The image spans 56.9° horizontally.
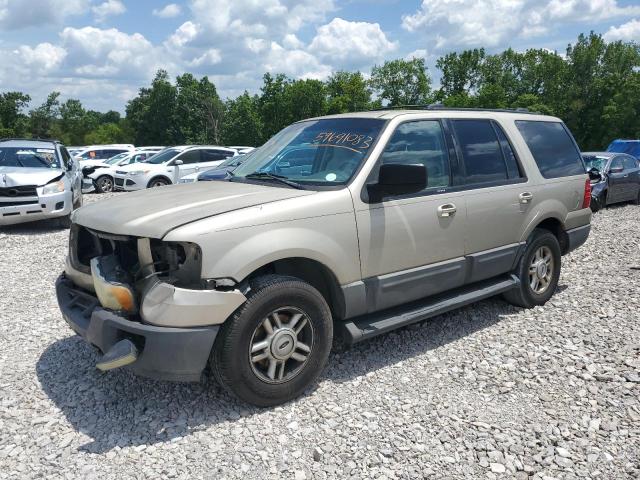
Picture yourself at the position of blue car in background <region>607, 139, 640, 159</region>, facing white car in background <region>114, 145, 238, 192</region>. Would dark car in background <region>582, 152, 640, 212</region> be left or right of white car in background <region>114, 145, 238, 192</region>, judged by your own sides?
left

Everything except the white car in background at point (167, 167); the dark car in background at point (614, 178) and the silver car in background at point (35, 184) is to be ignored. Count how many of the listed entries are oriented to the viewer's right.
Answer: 0

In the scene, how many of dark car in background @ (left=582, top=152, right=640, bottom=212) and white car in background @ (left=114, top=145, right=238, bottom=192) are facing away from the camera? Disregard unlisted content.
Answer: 0

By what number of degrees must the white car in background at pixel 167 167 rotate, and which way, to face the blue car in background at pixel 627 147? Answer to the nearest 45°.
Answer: approximately 135° to its left

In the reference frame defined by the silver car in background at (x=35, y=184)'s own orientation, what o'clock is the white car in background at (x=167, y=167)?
The white car in background is roughly at 7 o'clock from the silver car in background.

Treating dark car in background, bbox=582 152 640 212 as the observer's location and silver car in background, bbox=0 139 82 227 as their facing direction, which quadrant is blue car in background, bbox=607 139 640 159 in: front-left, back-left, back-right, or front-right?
back-right

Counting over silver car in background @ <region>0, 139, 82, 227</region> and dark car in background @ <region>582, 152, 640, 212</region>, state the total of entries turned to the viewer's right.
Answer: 0

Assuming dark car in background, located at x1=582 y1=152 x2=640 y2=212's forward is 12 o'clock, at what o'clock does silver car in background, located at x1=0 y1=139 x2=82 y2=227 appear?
The silver car in background is roughly at 12 o'clock from the dark car in background.

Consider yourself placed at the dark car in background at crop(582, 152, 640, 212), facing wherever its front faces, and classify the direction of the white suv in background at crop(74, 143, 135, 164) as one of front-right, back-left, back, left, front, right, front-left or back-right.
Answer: front-right

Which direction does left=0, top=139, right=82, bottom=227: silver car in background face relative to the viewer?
toward the camera

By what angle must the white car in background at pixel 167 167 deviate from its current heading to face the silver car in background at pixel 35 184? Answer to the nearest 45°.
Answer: approximately 45° to its left

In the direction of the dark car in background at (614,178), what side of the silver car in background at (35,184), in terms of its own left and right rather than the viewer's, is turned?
left

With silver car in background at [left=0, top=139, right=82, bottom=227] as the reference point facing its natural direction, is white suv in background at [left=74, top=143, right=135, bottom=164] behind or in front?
behind

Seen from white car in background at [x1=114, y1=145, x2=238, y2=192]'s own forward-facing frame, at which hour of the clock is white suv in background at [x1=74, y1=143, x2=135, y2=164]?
The white suv in background is roughly at 4 o'clock from the white car in background.

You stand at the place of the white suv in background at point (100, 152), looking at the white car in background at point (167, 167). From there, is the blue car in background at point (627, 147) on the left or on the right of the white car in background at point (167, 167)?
left

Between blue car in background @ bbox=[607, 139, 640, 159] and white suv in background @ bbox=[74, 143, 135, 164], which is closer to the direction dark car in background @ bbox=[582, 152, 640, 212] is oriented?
the white suv in background

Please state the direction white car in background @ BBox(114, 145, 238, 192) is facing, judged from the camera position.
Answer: facing the viewer and to the left of the viewer
